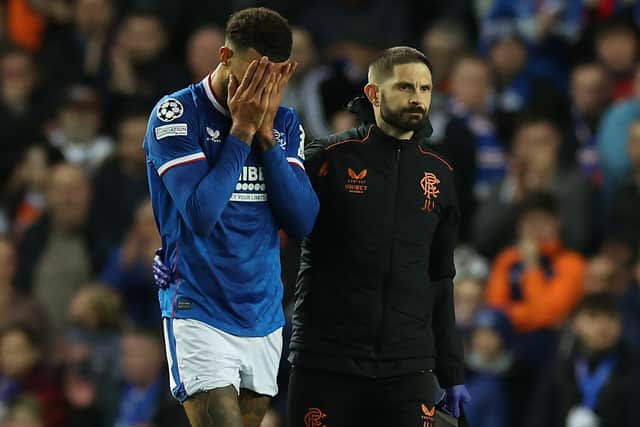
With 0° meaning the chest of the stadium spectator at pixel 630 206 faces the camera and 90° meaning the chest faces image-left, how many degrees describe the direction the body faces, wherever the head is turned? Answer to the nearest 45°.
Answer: approximately 0°

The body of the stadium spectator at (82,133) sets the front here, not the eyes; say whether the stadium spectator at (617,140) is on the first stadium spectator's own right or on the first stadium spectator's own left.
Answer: on the first stadium spectator's own left
